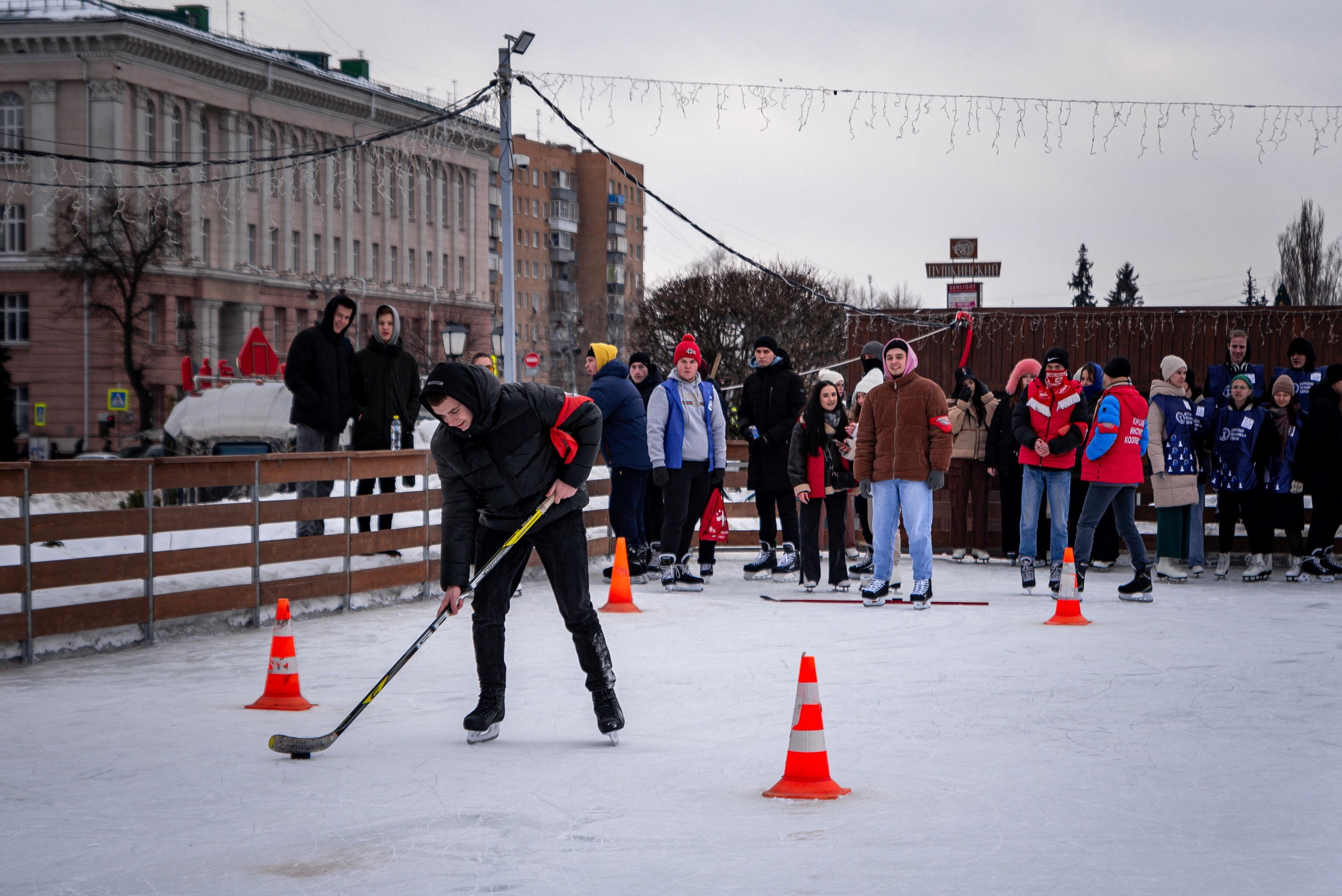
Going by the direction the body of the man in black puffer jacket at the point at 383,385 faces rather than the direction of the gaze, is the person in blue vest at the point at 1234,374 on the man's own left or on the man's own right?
on the man's own left

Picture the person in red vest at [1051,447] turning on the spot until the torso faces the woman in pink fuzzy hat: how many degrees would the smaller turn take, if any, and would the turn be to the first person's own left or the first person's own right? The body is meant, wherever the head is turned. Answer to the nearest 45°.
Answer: approximately 180°

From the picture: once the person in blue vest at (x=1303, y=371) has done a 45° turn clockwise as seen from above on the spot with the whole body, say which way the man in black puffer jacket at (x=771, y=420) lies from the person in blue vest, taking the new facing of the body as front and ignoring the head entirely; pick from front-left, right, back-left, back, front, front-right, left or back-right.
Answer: front

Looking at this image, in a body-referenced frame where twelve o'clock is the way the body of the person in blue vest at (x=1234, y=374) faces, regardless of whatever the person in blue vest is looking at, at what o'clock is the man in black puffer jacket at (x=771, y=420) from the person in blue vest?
The man in black puffer jacket is roughly at 2 o'clock from the person in blue vest.

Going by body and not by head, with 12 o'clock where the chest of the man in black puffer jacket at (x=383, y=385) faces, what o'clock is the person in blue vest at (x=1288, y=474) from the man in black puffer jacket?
The person in blue vest is roughly at 9 o'clock from the man in black puffer jacket.

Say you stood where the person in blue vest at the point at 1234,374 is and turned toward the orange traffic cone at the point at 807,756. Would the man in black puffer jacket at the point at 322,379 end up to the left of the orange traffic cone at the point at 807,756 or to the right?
right

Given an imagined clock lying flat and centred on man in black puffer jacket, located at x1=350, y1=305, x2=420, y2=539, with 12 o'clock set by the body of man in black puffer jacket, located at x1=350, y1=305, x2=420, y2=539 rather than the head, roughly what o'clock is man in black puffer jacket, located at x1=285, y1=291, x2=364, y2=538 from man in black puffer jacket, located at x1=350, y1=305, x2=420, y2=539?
man in black puffer jacket, located at x1=285, y1=291, x2=364, y2=538 is roughly at 2 o'clock from man in black puffer jacket, located at x1=350, y1=305, x2=420, y2=539.
